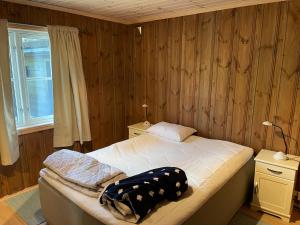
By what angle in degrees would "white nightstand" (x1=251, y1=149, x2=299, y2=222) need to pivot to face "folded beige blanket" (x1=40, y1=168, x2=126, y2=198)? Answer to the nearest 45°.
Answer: approximately 45° to its right

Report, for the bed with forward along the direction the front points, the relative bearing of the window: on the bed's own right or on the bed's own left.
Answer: on the bed's own right

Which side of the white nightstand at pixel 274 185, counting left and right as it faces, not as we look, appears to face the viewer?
front

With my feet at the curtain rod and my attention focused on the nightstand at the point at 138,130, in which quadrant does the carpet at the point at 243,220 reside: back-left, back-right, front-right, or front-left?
front-right

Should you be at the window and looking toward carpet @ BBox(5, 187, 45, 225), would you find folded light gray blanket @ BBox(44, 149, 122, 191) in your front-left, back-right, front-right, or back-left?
front-left

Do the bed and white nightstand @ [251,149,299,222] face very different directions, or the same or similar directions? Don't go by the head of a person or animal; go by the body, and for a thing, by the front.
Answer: same or similar directions

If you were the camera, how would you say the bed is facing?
facing the viewer and to the left of the viewer

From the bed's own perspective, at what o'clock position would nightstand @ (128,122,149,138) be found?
The nightstand is roughly at 4 o'clock from the bed.

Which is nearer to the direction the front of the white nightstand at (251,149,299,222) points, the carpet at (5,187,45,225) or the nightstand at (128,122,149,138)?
the carpet

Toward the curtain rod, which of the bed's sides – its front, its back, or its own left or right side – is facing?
right

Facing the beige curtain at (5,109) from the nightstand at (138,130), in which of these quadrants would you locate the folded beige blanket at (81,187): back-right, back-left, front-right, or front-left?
front-left

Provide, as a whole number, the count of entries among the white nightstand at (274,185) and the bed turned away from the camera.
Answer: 0

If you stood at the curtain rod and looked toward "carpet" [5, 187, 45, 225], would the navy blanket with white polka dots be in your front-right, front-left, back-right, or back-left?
front-left

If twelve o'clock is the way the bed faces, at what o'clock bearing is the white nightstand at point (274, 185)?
The white nightstand is roughly at 7 o'clock from the bed.
